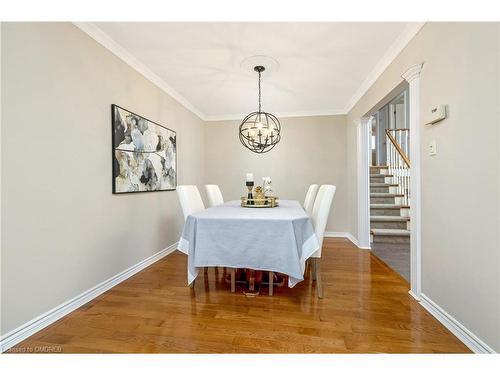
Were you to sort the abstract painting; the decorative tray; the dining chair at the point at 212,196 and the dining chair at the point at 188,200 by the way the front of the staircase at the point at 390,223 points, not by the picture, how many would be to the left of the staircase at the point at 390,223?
0

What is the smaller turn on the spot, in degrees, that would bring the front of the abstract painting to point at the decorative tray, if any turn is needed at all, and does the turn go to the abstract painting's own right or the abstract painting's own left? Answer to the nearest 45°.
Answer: approximately 45° to the abstract painting's own left

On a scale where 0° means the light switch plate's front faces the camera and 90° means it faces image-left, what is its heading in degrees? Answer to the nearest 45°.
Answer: approximately 45°

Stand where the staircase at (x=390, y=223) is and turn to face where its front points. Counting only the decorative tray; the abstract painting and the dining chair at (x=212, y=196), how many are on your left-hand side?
0

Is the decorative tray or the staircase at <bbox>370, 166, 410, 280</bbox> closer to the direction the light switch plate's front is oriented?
the decorative tray

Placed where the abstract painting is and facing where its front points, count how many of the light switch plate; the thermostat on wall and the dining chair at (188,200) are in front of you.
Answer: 3

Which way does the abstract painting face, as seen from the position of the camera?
facing the viewer and to the right of the viewer

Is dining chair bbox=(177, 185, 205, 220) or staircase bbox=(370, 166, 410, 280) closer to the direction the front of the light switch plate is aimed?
the dining chair

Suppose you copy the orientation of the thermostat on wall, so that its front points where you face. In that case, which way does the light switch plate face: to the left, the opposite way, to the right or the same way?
the same way

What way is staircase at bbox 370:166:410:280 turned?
toward the camera

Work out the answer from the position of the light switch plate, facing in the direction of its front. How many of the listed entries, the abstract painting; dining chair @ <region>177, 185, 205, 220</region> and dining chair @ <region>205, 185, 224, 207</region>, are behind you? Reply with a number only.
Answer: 0

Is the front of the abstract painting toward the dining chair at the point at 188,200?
yes

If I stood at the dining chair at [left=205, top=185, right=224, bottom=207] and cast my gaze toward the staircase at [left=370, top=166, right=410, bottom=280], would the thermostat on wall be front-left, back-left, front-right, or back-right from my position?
front-right

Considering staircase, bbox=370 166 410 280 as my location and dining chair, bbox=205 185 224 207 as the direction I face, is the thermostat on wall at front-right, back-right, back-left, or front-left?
front-left

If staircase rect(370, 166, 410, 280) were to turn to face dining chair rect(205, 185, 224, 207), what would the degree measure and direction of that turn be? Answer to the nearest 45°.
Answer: approximately 45° to its right

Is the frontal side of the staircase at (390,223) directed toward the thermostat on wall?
yes

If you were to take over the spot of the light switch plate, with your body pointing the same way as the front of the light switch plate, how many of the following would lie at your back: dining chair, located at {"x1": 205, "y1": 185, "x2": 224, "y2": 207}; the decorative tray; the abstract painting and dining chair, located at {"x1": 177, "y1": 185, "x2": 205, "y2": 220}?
0

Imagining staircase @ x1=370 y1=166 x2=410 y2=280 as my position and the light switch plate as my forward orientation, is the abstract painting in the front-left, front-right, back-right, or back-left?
front-right
